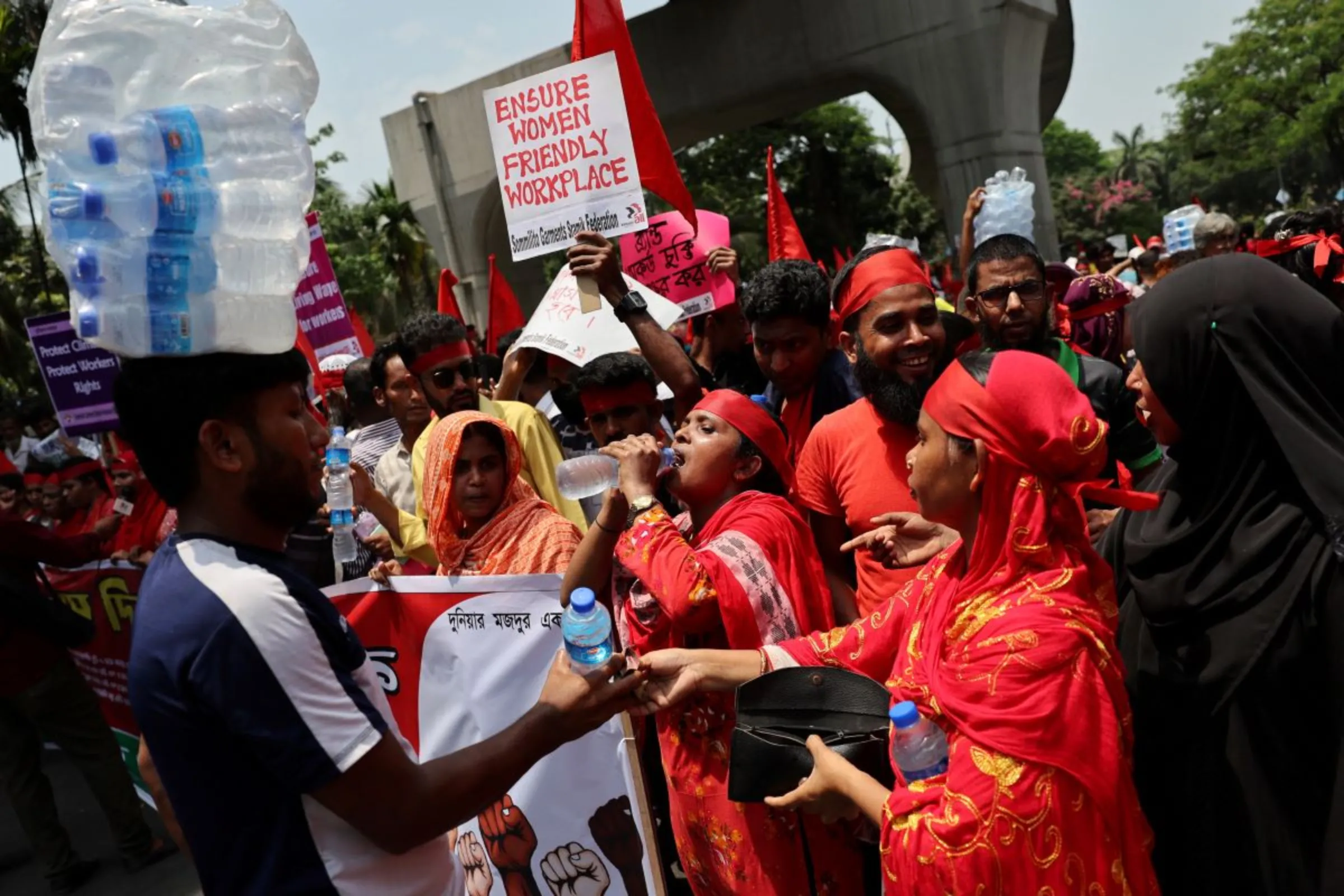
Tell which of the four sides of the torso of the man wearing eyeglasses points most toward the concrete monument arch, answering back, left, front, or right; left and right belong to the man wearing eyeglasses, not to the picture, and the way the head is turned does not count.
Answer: back

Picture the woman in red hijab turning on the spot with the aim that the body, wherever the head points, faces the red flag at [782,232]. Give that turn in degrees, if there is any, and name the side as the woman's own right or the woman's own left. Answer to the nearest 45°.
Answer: approximately 90° to the woman's own right

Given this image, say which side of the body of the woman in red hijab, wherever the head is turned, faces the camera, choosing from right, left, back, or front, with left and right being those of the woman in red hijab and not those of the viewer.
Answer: left

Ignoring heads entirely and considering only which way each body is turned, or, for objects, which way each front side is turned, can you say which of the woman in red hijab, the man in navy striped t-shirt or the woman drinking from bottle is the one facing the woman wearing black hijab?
the man in navy striped t-shirt

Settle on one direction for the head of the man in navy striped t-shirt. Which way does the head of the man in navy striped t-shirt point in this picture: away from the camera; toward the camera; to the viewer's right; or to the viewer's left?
to the viewer's right

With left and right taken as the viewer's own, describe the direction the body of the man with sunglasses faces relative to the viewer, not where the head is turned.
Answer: facing the viewer

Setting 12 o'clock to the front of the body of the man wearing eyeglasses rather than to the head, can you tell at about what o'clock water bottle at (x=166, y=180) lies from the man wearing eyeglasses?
The water bottle is roughly at 1 o'clock from the man wearing eyeglasses.

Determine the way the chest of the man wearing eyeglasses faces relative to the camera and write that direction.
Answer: toward the camera

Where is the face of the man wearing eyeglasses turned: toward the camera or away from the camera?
toward the camera

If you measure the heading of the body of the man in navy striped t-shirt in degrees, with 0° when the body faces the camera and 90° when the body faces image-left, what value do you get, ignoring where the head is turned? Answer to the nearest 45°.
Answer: approximately 270°

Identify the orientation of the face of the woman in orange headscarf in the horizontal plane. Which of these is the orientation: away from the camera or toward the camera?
toward the camera

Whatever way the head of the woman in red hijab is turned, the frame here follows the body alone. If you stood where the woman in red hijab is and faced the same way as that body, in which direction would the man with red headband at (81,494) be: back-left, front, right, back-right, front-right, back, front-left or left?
front-right

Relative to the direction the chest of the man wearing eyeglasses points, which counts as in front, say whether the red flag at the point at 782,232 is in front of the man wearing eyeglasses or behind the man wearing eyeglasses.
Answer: behind

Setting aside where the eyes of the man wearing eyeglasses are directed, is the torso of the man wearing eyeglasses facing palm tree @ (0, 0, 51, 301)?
no

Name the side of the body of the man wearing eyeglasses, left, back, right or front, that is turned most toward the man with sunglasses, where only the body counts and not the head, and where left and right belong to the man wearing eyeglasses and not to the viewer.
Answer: right

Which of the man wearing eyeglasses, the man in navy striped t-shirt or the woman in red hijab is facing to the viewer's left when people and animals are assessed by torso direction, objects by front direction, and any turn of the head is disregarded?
the woman in red hijab

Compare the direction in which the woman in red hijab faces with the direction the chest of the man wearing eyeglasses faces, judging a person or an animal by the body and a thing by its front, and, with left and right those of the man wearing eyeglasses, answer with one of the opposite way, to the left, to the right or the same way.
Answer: to the right

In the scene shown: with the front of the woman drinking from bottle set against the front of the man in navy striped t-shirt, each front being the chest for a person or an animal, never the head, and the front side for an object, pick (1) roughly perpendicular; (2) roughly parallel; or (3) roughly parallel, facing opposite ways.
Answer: roughly parallel, facing opposite ways
